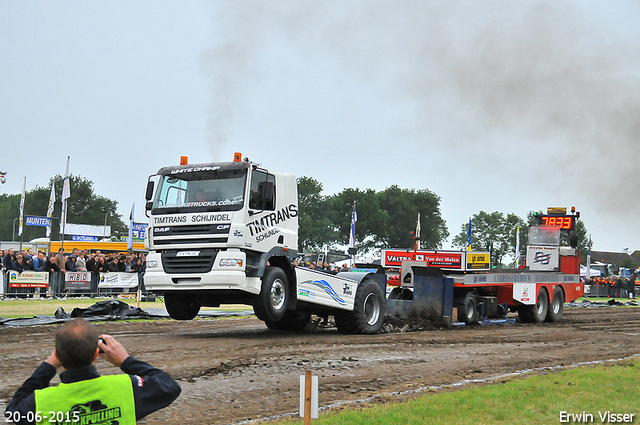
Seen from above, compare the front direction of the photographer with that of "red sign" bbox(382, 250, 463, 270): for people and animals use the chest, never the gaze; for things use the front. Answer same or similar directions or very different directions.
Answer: very different directions

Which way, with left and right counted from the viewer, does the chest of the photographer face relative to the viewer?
facing away from the viewer

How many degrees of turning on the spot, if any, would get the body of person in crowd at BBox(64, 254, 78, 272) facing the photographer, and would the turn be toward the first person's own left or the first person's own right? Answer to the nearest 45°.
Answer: approximately 45° to the first person's own right

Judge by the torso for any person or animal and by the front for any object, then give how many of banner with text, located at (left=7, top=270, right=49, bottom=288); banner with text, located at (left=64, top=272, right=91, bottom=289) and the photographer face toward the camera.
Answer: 2

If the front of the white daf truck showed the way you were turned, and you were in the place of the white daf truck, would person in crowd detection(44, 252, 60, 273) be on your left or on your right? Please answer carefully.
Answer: on your right

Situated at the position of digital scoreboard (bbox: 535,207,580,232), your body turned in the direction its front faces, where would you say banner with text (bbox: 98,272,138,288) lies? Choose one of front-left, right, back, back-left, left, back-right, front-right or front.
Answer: front-right

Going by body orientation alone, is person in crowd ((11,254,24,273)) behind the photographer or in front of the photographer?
in front

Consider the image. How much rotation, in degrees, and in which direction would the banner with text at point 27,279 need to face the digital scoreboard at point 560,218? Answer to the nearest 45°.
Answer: approximately 45° to its left

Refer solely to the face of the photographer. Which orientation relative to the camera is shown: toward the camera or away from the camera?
away from the camera

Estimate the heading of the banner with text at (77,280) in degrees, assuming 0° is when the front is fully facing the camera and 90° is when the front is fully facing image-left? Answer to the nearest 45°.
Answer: approximately 0°
